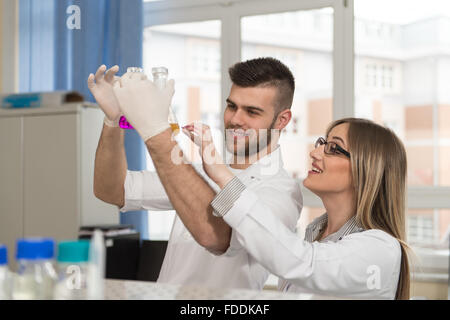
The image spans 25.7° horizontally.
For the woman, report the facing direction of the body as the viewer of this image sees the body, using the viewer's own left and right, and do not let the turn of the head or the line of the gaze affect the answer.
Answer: facing to the left of the viewer

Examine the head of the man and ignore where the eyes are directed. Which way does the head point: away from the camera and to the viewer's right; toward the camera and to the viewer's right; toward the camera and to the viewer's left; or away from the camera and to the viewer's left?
toward the camera and to the viewer's left

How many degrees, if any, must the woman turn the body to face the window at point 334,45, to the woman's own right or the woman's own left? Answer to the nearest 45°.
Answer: approximately 90° to the woman's own right

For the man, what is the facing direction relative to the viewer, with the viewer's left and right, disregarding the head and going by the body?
facing the viewer and to the left of the viewer

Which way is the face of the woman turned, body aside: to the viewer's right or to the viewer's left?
to the viewer's left
